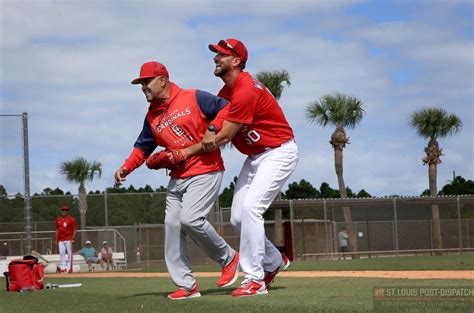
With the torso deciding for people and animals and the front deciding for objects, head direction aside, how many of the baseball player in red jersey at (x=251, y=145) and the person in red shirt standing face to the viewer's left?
1

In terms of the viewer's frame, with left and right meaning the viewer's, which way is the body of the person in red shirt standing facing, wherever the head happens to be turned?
facing the viewer

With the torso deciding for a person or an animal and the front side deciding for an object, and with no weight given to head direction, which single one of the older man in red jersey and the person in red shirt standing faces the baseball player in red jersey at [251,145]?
the person in red shirt standing

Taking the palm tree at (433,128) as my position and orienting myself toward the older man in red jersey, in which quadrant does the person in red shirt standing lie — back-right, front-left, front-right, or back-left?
front-right

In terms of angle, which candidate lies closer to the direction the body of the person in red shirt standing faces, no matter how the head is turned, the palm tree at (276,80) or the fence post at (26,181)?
the fence post

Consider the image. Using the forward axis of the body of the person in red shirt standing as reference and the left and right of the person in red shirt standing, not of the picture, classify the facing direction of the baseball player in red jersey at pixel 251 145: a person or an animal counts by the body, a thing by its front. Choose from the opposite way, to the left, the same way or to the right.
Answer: to the right

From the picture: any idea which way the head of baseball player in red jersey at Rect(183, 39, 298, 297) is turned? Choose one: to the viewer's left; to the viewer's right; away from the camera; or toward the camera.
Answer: to the viewer's left

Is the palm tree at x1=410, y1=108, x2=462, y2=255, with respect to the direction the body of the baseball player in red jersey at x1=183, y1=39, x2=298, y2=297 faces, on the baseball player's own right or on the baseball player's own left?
on the baseball player's own right

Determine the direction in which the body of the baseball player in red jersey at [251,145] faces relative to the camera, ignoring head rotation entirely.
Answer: to the viewer's left

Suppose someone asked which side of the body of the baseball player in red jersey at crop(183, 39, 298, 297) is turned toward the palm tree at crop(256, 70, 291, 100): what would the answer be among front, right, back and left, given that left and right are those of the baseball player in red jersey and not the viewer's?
right

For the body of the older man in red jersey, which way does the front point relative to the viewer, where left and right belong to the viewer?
facing the viewer and to the left of the viewer

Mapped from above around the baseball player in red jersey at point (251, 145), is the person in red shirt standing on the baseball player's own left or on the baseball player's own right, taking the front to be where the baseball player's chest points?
on the baseball player's own right
